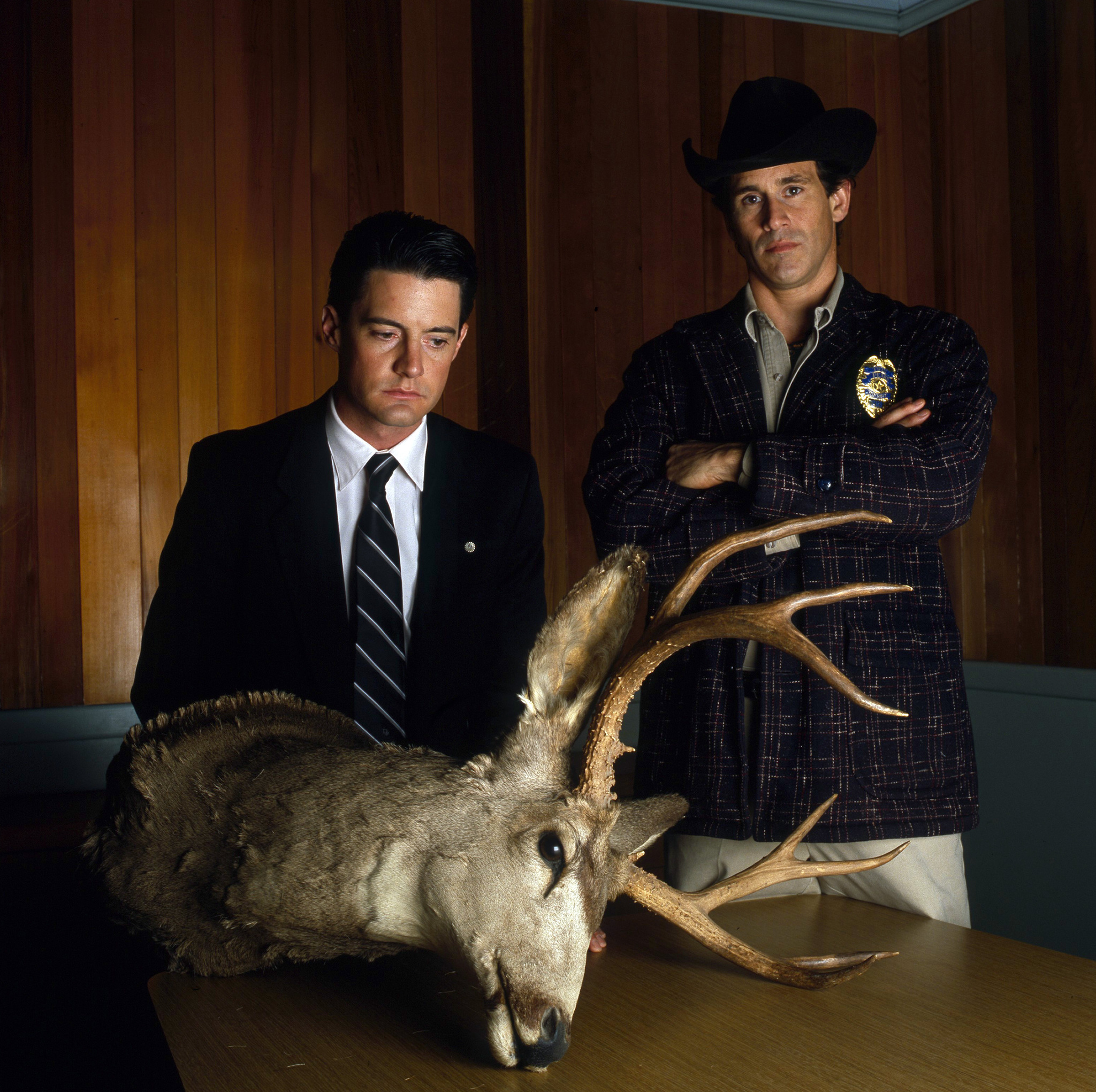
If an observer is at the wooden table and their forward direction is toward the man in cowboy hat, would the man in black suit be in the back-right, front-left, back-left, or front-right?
front-left

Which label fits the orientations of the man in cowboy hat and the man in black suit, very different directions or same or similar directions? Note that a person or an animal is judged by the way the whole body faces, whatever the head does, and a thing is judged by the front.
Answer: same or similar directions

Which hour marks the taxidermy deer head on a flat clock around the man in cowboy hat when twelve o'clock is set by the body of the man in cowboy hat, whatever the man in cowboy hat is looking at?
The taxidermy deer head is roughly at 1 o'clock from the man in cowboy hat.

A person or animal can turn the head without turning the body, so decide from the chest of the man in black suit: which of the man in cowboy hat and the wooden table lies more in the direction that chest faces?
the wooden table

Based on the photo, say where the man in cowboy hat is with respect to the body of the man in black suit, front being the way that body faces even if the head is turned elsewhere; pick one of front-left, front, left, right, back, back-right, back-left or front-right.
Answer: left

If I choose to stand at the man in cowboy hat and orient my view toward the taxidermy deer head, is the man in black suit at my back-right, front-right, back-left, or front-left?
front-right

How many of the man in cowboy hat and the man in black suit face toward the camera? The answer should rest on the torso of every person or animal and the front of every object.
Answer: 2

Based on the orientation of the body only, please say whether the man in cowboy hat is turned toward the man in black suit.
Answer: no

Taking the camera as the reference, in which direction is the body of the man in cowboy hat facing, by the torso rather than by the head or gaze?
toward the camera
